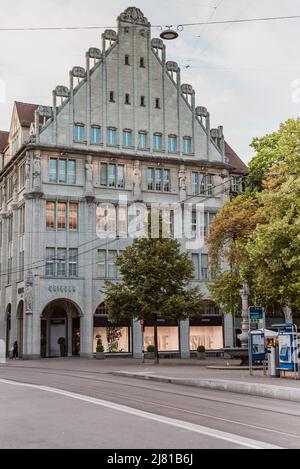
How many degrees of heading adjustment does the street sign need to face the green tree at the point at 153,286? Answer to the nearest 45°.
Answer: approximately 135° to its right

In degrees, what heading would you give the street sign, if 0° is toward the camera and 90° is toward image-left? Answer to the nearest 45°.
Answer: approximately 0°
